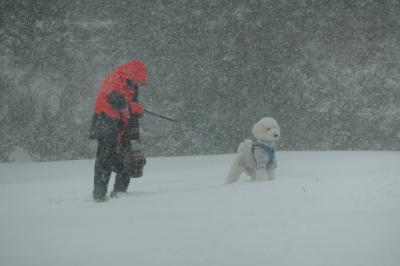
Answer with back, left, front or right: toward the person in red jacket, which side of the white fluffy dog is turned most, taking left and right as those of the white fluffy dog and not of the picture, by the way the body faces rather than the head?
right

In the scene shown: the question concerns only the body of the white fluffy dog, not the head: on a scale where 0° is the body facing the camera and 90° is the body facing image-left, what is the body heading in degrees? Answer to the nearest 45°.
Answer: approximately 315°

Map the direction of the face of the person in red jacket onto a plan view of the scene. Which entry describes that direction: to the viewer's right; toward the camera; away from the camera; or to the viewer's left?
to the viewer's right

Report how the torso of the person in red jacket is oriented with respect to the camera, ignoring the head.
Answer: to the viewer's right

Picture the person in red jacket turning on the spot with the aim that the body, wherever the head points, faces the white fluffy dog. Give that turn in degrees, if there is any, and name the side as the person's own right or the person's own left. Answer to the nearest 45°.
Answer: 0° — they already face it
